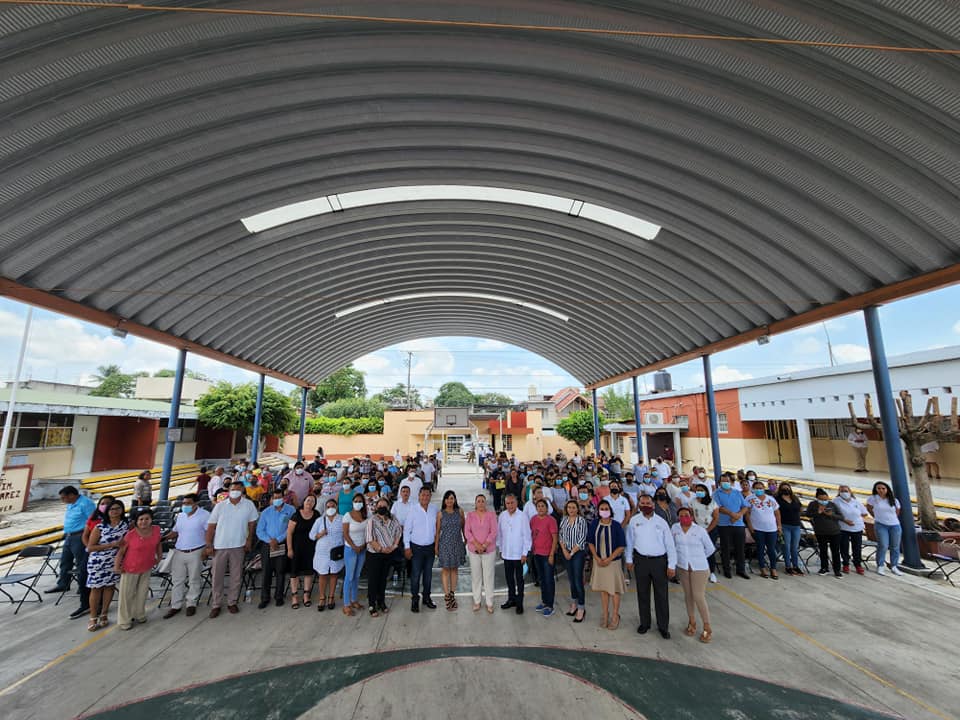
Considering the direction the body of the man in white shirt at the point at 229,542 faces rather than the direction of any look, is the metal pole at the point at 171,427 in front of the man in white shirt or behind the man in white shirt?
behind

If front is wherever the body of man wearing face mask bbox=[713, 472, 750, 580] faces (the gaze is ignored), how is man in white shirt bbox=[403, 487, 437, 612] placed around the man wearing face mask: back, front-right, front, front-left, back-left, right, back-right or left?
front-right

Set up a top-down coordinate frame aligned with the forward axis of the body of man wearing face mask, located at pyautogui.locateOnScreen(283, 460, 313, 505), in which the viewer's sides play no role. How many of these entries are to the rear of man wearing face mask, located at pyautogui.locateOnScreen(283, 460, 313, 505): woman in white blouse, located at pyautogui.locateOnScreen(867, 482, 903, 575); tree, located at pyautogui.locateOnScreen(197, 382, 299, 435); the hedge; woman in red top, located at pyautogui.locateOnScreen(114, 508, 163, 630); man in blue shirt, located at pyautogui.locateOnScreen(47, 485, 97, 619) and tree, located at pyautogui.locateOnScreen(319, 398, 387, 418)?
3

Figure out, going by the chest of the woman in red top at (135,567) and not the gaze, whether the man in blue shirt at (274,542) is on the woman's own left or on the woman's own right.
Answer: on the woman's own left

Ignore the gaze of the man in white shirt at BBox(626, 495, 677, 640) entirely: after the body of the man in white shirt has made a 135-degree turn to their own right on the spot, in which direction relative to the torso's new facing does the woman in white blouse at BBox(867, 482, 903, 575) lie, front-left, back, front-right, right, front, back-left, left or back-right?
right

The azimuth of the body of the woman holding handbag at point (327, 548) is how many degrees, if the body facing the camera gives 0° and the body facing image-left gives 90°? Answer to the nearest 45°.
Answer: approximately 0°

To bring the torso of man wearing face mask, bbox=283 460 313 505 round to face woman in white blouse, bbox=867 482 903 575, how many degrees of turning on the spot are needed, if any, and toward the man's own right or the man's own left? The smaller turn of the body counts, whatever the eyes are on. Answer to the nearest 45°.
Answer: approximately 45° to the man's own left

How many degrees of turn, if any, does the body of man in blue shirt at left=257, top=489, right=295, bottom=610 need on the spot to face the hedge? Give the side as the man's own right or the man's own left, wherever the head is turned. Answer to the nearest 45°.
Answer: approximately 180°
